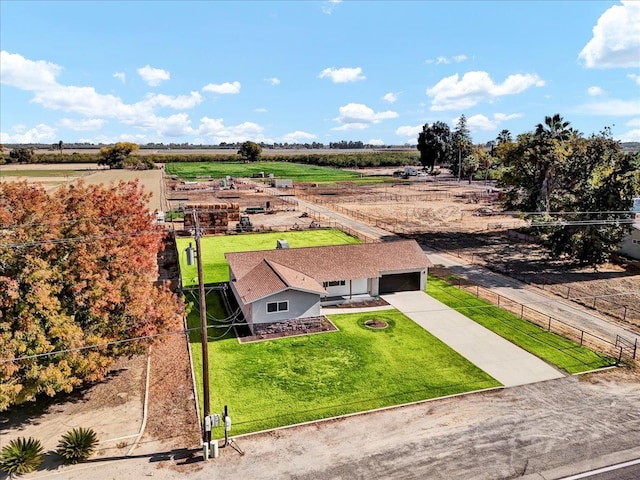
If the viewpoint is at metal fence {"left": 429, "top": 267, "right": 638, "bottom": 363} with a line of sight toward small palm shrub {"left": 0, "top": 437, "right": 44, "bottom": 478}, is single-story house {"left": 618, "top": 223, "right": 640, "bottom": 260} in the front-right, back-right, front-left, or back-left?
back-right

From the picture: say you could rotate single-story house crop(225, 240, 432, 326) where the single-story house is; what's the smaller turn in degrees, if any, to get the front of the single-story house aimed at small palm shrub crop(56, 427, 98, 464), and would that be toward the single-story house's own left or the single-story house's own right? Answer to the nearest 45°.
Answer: approximately 45° to the single-story house's own right

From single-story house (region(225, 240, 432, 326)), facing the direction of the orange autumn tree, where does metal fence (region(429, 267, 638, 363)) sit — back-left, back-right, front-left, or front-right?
back-left

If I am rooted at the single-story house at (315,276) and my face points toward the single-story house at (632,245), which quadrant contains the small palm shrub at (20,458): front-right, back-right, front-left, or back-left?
back-right

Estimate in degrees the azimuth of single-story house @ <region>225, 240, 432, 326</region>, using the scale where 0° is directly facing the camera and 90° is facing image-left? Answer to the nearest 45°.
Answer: approximately 0°

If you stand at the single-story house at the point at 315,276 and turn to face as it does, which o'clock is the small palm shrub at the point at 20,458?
The small palm shrub is roughly at 1 o'clock from the single-story house.

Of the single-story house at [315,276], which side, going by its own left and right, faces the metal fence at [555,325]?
left

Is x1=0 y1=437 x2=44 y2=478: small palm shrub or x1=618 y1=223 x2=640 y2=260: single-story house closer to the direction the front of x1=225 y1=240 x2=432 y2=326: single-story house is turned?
the small palm shrub

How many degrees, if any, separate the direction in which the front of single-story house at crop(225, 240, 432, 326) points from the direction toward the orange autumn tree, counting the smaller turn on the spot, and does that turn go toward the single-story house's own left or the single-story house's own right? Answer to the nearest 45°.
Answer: approximately 45° to the single-story house's own right

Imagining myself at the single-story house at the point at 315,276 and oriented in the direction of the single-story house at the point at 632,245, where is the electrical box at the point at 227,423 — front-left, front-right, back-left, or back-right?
back-right
